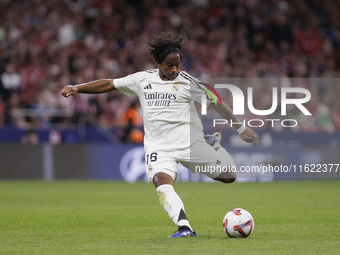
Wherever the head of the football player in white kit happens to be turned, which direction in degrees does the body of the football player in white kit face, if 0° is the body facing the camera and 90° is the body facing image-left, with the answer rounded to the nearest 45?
approximately 0°
